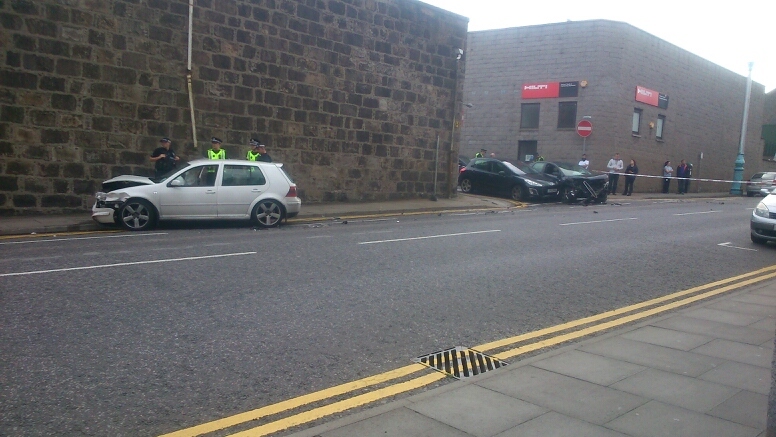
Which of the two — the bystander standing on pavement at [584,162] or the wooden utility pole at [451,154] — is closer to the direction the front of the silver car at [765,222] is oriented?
the wooden utility pole

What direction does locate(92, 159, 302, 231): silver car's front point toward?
to the viewer's left

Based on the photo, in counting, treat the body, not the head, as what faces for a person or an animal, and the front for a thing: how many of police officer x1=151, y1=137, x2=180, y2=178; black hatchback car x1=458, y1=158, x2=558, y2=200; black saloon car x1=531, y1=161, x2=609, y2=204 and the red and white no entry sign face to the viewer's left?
0

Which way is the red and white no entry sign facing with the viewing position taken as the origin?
facing the viewer

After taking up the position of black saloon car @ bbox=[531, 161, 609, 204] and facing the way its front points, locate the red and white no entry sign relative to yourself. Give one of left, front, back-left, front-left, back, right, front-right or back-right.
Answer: back-left

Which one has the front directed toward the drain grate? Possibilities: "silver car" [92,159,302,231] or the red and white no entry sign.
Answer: the red and white no entry sign

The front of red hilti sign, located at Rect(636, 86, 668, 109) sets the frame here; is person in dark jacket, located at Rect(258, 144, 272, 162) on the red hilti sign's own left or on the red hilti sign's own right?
on the red hilti sign's own right

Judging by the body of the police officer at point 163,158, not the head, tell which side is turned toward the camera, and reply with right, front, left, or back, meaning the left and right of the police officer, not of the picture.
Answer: front

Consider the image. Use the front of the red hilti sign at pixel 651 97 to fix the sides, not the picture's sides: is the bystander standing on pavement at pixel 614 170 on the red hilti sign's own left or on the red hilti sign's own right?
on the red hilti sign's own right

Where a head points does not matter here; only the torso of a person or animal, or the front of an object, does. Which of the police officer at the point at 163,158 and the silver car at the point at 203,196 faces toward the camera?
the police officer

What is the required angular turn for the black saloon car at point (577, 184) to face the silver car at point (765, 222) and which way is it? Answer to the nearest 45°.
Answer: approximately 45° to its right

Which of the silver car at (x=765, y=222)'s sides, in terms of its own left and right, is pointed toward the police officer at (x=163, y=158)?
front

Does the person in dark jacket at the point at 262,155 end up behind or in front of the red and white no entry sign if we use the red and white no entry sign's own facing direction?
in front

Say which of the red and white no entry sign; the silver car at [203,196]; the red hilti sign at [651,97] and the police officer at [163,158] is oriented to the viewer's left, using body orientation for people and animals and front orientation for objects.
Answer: the silver car

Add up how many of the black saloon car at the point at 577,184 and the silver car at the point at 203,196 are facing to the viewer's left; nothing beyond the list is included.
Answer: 1
